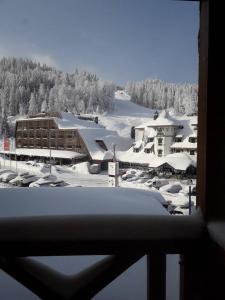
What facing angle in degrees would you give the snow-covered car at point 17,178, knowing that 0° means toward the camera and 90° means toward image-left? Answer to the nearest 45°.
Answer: approximately 45°

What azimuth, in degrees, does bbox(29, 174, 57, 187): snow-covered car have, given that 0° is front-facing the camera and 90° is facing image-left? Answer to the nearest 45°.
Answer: approximately 45°

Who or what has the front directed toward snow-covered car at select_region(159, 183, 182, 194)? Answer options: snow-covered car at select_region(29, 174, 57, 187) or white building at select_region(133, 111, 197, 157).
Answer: the white building

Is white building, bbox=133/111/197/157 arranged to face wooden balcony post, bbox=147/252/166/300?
yes

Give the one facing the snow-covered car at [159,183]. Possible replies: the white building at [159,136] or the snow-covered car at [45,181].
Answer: the white building

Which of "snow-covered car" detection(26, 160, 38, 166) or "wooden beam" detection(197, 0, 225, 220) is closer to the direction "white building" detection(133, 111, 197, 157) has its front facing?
the wooden beam

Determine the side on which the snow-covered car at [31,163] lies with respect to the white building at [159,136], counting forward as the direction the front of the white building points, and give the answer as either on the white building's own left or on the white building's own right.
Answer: on the white building's own right

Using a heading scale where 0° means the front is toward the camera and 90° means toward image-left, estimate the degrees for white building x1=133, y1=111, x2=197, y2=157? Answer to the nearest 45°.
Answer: approximately 0°

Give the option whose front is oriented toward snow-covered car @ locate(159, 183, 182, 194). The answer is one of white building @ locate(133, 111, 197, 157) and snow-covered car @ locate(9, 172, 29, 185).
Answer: the white building
